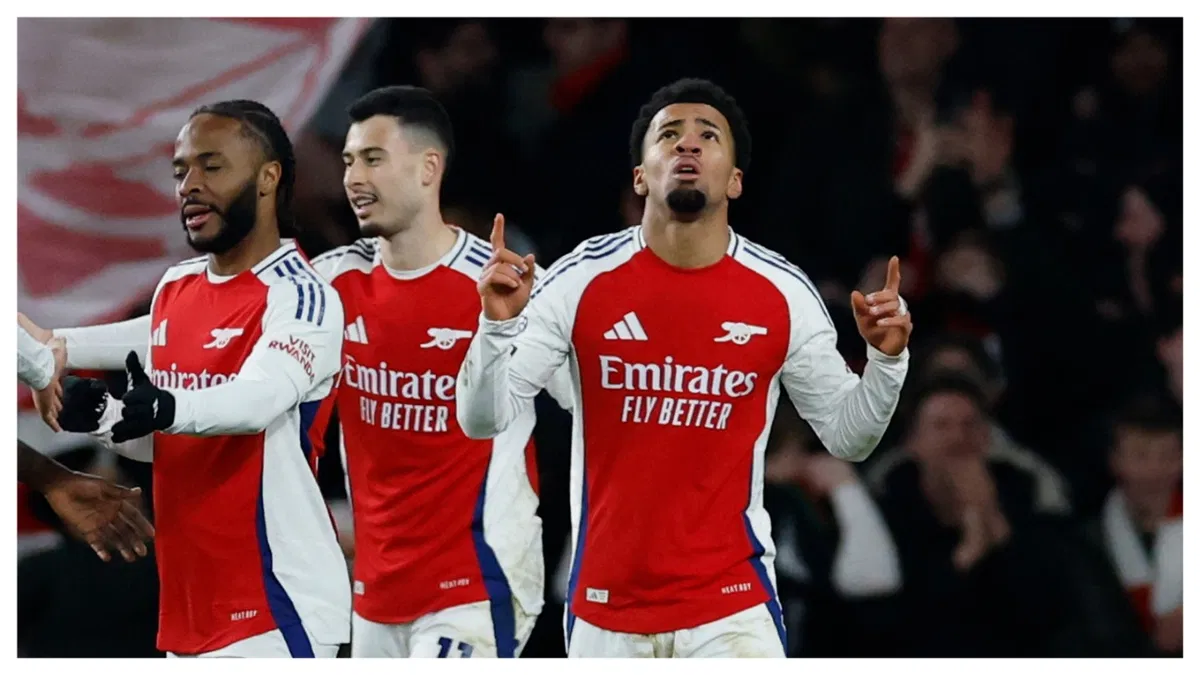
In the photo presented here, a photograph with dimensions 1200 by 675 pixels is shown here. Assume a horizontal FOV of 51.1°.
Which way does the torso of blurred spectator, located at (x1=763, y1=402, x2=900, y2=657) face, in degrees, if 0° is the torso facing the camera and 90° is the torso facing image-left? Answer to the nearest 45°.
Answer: approximately 45°

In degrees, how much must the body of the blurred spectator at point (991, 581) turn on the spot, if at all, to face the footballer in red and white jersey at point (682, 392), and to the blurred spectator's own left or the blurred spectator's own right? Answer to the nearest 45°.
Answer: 0° — they already face them

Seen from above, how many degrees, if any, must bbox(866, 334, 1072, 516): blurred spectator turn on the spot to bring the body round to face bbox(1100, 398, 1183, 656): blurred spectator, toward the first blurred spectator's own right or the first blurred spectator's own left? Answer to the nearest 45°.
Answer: approximately 90° to the first blurred spectator's own left

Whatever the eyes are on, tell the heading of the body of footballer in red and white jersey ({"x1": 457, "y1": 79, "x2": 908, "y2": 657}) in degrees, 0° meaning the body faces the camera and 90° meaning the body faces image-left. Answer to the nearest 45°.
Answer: approximately 0°

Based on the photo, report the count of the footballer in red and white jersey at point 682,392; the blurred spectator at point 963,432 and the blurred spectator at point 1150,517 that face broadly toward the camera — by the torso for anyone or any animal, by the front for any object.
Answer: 3

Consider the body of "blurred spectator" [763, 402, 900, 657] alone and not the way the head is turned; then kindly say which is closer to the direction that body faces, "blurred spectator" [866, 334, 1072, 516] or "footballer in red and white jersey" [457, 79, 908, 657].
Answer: the footballer in red and white jersey

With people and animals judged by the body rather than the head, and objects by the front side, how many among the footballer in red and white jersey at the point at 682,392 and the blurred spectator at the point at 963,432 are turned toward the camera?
2

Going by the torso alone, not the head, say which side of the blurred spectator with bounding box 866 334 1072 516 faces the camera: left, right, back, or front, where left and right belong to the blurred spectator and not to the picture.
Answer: front

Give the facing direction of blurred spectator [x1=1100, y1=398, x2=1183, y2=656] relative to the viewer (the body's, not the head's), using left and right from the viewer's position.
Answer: facing the viewer

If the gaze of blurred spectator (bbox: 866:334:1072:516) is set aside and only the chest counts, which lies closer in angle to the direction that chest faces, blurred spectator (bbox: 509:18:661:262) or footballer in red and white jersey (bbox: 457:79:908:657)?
the footballer in red and white jersey

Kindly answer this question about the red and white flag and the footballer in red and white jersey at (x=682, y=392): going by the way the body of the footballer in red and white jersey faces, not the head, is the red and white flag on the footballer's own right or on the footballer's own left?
on the footballer's own right

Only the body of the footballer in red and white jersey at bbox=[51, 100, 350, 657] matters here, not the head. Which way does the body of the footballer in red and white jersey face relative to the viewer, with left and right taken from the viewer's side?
facing the viewer and to the left of the viewer
